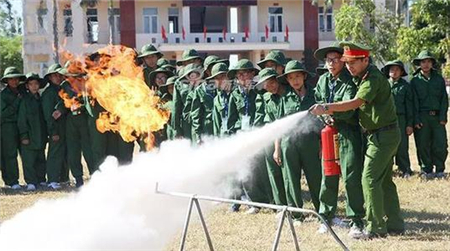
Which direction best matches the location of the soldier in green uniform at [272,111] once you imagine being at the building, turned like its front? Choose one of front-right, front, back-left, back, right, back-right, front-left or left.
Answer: front

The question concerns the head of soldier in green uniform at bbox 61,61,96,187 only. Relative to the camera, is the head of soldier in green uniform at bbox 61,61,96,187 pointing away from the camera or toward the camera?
toward the camera

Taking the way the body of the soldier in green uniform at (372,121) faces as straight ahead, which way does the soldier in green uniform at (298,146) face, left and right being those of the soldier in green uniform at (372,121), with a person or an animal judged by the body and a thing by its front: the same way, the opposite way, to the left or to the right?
to the left

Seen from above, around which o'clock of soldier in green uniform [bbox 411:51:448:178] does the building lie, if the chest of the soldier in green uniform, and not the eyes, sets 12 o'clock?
The building is roughly at 5 o'clock from the soldier in green uniform.

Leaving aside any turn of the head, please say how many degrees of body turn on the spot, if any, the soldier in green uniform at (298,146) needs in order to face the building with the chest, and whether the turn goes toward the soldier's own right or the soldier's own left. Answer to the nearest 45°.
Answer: approximately 180°

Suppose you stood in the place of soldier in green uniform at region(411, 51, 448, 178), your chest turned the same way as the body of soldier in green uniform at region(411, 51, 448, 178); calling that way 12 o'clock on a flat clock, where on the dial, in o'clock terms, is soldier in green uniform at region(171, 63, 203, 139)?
soldier in green uniform at region(171, 63, 203, 139) is roughly at 2 o'clock from soldier in green uniform at region(411, 51, 448, 178).

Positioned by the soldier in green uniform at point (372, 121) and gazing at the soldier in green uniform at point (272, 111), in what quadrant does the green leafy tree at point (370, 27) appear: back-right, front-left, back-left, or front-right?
front-right

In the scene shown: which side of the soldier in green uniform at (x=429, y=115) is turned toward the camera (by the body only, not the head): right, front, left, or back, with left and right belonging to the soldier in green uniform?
front

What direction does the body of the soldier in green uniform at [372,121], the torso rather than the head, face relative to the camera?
to the viewer's left

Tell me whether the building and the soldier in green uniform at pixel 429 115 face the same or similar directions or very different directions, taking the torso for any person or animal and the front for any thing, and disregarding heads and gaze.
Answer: same or similar directions

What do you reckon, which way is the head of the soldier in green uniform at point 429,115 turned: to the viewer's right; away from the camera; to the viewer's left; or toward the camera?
toward the camera

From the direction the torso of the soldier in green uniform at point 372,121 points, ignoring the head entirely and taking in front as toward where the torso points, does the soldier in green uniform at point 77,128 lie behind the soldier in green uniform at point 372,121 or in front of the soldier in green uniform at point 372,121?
in front

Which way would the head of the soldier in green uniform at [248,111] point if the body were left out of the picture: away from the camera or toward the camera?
toward the camera

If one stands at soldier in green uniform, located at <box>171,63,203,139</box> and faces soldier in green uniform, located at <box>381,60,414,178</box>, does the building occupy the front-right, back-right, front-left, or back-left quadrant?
front-left

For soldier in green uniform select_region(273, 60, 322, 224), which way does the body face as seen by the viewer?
toward the camera
